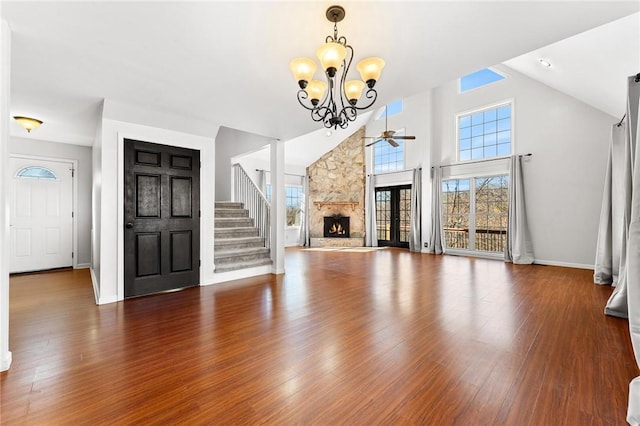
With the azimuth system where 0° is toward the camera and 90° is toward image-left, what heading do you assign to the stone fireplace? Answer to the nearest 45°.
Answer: approximately 0°

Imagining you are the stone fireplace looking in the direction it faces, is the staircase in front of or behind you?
in front

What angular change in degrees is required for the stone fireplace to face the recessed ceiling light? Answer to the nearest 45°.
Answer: approximately 45° to its left

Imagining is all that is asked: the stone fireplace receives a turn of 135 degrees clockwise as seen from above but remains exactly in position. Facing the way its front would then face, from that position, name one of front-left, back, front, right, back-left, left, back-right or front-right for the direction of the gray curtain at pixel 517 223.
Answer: back

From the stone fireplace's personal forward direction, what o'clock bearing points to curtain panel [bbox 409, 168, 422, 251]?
The curtain panel is roughly at 10 o'clock from the stone fireplace.

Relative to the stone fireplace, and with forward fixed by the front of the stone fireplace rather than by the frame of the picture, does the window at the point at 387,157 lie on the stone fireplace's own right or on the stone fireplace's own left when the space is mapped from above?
on the stone fireplace's own left

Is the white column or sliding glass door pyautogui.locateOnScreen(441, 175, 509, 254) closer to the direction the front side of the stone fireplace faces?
the white column

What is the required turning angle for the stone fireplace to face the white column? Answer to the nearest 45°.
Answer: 0° — it already faces it

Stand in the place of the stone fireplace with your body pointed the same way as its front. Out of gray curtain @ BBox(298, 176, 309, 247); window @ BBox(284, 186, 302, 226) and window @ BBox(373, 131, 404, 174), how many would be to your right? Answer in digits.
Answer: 2

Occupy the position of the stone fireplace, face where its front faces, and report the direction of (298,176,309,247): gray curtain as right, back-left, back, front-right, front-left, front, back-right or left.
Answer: right

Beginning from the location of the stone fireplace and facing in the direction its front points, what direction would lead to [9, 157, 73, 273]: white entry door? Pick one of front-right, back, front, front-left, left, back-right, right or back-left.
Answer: front-right

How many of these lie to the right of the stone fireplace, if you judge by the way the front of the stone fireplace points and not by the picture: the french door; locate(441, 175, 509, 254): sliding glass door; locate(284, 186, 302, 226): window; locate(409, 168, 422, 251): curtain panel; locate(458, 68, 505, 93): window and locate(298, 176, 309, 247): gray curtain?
2

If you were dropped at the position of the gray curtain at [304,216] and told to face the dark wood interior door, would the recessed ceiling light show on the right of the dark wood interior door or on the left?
left

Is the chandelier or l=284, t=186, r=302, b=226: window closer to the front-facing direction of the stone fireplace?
the chandelier

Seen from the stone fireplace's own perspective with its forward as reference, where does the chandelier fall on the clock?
The chandelier is roughly at 12 o'clock from the stone fireplace.

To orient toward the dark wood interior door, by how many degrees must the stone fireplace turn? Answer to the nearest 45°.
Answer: approximately 45° to its right

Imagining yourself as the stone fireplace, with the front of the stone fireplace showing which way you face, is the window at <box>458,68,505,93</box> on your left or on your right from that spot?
on your left
